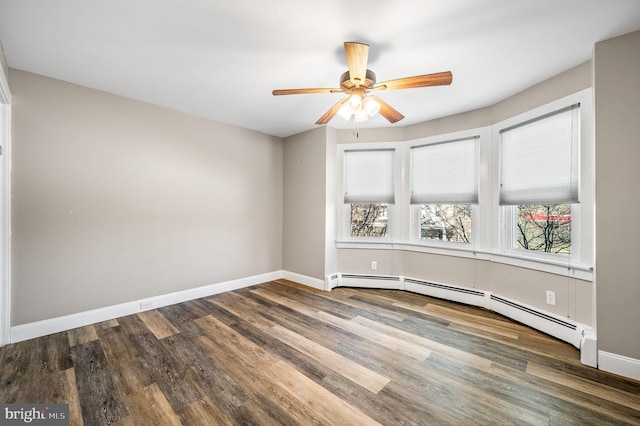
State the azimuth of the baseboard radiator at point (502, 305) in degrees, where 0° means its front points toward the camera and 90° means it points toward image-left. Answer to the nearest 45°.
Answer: approximately 45°

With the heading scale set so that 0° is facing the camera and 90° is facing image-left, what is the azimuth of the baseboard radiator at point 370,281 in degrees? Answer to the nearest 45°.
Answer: approximately 0°
